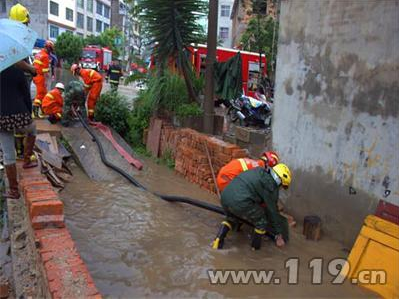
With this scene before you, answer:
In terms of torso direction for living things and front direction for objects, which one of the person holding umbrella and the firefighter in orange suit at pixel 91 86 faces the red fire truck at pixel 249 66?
the person holding umbrella

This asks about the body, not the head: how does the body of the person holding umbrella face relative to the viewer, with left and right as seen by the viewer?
facing away from the viewer and to the right of the viewer

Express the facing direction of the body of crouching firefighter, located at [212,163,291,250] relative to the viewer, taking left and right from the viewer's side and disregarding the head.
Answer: facing to the right of the viewer

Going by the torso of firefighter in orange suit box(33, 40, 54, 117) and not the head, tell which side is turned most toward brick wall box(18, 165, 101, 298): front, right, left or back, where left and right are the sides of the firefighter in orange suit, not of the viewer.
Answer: right

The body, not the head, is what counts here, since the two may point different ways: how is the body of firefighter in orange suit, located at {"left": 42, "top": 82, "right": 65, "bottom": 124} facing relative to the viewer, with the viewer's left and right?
facing to the right of the viewer

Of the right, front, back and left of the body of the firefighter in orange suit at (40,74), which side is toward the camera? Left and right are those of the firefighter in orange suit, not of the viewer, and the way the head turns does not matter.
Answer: right

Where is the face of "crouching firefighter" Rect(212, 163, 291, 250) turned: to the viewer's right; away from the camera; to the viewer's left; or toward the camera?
to the viewer's right

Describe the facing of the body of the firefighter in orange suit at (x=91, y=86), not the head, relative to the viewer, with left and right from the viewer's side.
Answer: facing to the left of the viewer

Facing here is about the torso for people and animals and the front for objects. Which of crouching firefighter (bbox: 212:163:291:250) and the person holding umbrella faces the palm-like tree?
the person holding umbrella

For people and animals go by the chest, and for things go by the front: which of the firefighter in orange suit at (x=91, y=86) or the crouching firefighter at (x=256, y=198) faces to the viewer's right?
the crouching firefighter
